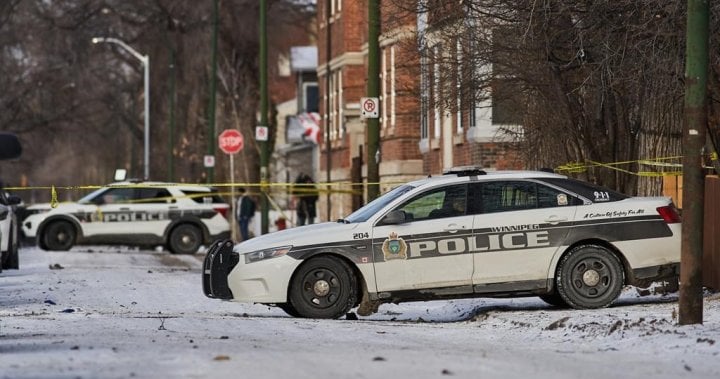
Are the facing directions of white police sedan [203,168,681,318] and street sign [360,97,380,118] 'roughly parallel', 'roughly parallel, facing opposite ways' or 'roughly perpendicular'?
roughly perpendicular

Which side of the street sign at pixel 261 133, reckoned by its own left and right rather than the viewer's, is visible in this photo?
front

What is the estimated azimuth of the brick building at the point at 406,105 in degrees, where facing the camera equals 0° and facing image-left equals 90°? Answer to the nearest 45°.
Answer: approximately 45°

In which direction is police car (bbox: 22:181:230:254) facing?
to the viewer's left

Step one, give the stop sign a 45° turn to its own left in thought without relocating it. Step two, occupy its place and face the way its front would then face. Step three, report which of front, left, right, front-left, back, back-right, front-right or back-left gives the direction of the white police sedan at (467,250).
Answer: front-right

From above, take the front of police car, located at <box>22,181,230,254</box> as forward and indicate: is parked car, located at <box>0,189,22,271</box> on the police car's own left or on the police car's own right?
on the police car's own left

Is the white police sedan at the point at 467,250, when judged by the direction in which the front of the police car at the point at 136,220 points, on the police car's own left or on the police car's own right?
on the police car's own left

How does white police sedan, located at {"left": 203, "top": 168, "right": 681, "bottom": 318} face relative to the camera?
to the viewer's left
